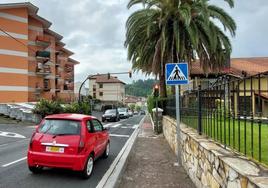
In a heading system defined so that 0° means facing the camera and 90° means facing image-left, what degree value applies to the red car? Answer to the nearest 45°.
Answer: approximately 225°

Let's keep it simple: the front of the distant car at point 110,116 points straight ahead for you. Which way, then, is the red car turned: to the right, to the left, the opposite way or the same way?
the opposite way

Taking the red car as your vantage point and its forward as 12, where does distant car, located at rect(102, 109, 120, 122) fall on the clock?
The distant car is roughly at 11 o'clock from the red car.

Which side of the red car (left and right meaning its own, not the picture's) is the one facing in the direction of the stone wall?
right

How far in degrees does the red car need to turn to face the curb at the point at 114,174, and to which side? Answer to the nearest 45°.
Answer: approximately 135° to its right
